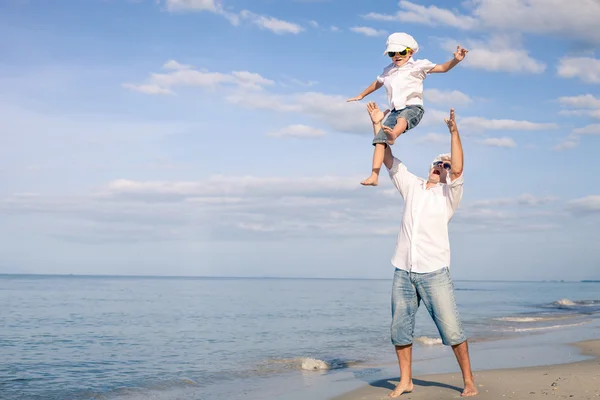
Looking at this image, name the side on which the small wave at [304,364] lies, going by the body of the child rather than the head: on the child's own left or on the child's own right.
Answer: on the child's own right

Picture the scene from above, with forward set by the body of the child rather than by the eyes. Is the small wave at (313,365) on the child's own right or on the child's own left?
on the child's own right

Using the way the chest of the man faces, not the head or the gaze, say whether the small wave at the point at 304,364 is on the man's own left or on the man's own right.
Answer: on the man's own right

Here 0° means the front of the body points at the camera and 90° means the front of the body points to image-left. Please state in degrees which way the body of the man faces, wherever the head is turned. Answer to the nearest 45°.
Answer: approximately 45°
